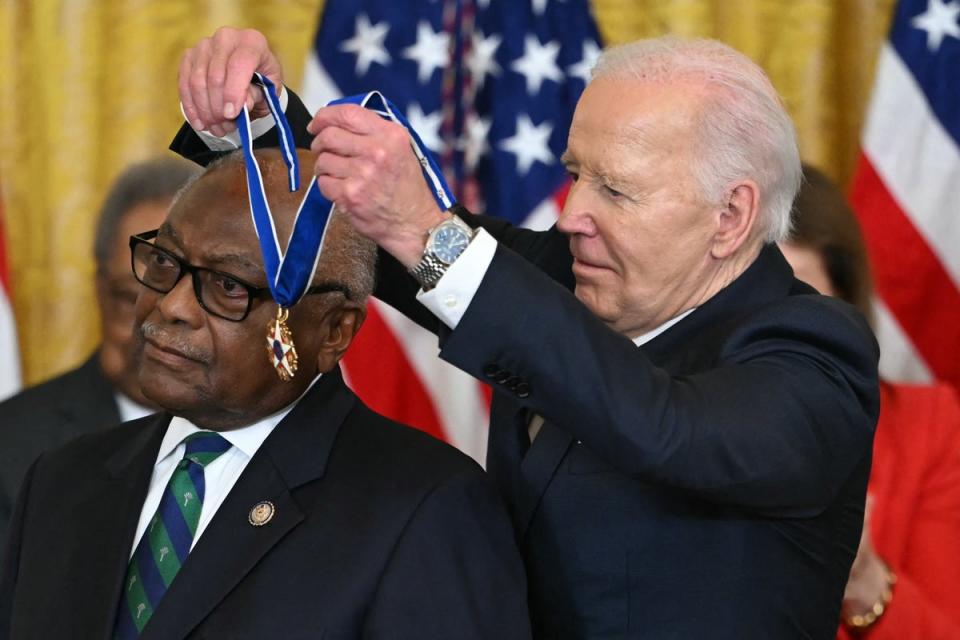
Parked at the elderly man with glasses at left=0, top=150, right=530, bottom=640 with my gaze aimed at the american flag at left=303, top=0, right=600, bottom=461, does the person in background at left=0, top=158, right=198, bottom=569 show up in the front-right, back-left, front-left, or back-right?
front-left

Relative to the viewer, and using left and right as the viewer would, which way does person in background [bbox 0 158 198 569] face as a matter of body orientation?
facing the viewer and to the right of the viewer

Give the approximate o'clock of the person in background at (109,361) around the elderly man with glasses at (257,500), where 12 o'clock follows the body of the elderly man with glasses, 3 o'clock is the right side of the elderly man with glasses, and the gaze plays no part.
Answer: The person in background is roughly at 4 o'clock from the elderly man with glasses.

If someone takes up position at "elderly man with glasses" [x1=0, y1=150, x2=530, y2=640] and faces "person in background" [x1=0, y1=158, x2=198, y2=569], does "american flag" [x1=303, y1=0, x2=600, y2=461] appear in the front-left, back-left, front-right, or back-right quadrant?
front-right

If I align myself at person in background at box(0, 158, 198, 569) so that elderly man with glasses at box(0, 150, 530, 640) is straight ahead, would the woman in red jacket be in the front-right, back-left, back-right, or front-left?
front-left

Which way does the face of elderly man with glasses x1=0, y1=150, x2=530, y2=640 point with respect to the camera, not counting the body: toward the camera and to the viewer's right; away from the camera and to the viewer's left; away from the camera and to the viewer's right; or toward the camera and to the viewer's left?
toward the camera and to the viewer's left

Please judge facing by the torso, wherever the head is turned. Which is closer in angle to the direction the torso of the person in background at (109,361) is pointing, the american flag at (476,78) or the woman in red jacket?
the woman in red jacket

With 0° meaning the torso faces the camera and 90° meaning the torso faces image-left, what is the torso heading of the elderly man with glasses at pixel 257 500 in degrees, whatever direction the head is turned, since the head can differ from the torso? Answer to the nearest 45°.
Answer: approximately 45°

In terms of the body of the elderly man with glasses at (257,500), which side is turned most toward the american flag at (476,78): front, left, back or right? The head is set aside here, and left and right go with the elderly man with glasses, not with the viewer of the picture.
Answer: back

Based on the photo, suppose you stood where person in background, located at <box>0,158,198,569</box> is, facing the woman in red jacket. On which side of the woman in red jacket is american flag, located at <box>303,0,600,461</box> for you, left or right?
left

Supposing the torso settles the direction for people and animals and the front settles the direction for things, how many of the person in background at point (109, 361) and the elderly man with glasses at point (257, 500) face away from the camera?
0
